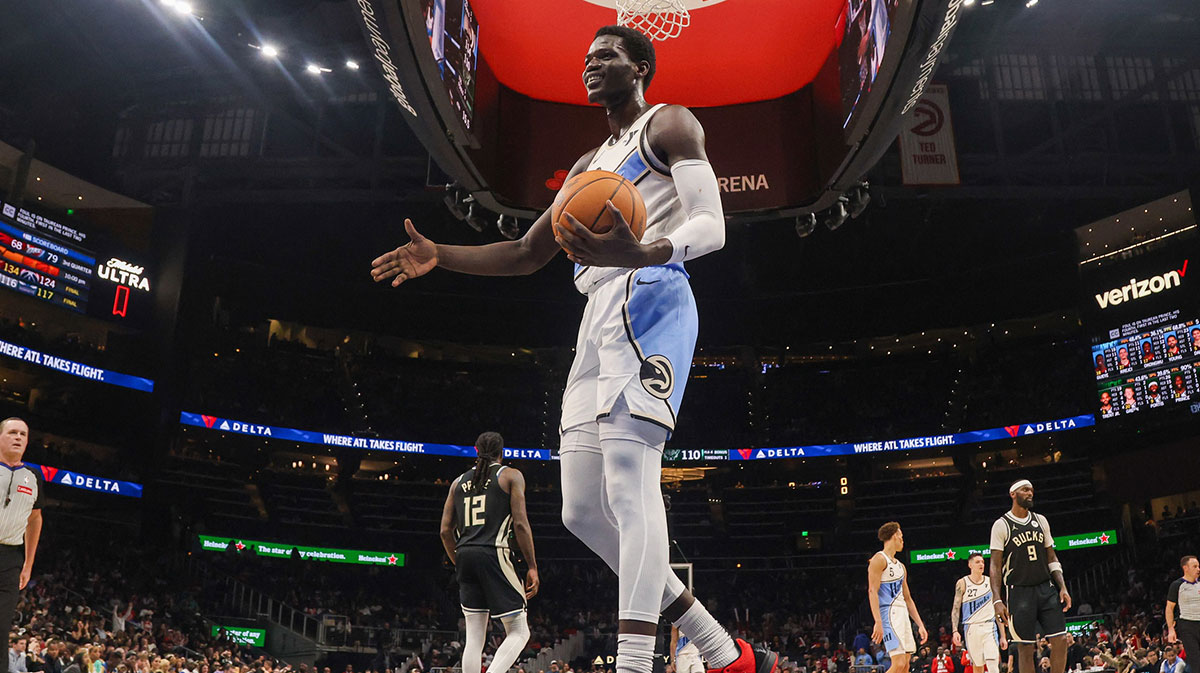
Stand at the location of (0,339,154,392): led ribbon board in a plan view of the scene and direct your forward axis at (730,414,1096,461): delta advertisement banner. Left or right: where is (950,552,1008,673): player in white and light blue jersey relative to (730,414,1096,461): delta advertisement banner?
right

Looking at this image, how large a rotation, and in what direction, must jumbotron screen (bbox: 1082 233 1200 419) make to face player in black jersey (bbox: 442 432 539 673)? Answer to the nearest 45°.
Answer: approximately 45° to its left

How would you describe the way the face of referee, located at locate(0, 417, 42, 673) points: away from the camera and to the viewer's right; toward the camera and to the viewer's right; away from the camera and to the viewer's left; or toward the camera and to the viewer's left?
toward the camera and to the viewer's right

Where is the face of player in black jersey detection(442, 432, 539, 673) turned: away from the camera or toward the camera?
away from the camera

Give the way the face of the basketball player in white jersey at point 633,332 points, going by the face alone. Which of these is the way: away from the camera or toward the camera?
toward the camera

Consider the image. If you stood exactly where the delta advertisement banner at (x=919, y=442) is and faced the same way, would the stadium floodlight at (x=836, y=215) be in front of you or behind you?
in front

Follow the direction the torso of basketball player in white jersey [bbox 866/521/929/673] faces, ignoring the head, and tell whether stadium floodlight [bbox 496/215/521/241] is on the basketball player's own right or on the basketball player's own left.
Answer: on the basketball player's own right

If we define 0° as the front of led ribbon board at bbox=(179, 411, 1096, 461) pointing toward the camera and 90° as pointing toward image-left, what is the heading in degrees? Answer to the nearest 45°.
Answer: approximately 0°

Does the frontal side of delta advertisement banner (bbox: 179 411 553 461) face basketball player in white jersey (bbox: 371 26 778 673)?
yes

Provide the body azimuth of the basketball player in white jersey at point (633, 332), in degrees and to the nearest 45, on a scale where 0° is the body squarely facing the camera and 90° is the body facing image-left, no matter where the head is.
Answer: approximately 45°

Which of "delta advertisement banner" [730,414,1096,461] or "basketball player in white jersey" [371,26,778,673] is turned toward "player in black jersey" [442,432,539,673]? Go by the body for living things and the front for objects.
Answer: the delta advertisement banner

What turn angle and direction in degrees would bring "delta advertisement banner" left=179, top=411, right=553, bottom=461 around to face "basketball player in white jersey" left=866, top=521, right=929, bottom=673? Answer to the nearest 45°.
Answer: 0° — it already faces them

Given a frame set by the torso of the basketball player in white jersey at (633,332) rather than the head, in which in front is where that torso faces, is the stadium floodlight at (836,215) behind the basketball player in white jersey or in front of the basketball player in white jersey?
behind

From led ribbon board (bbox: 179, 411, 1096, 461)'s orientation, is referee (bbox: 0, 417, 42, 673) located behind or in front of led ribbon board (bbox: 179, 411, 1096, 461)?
in front

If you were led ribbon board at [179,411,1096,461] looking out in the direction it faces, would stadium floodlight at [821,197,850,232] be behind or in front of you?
in front

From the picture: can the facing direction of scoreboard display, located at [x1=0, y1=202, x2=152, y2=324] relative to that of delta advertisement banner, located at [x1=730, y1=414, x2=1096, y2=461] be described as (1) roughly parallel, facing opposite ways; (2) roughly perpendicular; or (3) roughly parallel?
roughly perpendicular

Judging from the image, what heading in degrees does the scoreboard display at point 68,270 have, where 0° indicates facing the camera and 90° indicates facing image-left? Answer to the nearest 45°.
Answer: approximately 315°
